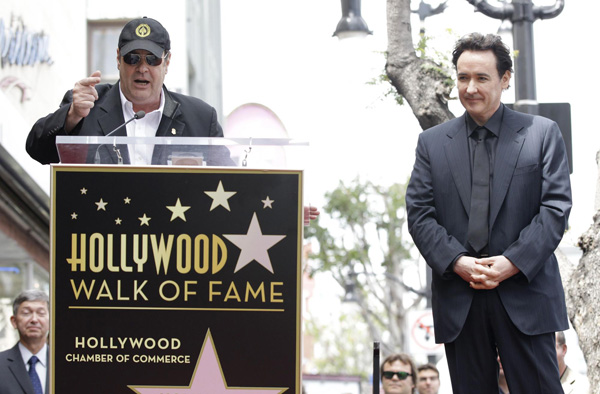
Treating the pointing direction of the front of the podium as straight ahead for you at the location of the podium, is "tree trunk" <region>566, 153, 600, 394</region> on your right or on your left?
on your left

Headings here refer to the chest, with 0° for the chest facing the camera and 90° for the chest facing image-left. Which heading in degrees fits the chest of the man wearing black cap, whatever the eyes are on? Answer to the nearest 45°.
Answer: approximately 0°

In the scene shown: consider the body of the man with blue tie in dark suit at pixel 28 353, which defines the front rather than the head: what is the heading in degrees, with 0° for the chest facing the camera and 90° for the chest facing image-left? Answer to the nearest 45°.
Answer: approximately 315°

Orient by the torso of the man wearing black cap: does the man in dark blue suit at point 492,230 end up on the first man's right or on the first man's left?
on the first man's left
